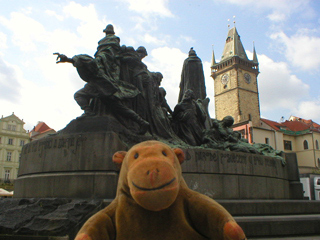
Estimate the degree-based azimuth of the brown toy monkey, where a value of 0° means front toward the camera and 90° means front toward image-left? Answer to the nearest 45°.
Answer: approximately 0°

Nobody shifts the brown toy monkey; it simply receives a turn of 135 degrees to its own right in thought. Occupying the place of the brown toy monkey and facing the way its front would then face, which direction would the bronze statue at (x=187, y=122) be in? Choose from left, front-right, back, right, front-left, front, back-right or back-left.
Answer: front-right

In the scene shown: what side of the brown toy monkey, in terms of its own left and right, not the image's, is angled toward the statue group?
back
